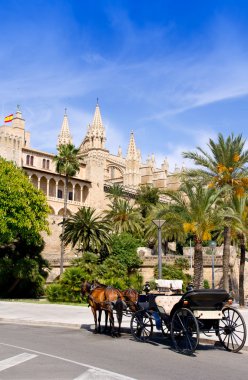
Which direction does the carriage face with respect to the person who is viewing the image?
facing away from the viewer and to the left of the viewer

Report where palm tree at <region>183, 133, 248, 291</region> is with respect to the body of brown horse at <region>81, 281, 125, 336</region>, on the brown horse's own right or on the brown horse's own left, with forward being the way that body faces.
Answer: on the brown horse's own right

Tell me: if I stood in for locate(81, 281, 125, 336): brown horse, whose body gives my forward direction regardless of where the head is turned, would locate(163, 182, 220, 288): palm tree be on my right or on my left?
on my right

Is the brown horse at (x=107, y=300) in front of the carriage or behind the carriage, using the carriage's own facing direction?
in front

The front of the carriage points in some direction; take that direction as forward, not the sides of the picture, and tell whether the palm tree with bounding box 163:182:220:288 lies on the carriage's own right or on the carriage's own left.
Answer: on the carriage's own right

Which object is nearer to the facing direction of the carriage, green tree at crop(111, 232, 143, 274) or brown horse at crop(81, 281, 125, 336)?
the brown horse

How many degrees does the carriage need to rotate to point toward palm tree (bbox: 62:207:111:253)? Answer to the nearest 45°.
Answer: approximately 45° to its right

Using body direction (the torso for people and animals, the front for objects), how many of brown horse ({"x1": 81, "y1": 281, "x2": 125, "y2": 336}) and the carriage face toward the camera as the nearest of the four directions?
0

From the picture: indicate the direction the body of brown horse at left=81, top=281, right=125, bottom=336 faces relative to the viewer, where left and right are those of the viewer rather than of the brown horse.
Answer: facing away from the viewer and to the left of the viewer

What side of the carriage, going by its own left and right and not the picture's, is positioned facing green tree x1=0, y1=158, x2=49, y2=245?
front

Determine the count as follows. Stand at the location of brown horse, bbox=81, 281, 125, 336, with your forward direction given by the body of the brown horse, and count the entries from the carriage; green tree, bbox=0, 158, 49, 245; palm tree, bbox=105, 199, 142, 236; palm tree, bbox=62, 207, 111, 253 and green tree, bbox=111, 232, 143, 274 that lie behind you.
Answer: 1

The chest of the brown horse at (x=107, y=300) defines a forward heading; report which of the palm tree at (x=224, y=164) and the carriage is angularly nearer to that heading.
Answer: the palm tree

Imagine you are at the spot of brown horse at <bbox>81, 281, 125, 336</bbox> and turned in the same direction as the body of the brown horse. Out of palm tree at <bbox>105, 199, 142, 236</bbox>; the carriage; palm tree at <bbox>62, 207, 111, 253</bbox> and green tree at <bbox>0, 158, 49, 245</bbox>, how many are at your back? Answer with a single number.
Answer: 1

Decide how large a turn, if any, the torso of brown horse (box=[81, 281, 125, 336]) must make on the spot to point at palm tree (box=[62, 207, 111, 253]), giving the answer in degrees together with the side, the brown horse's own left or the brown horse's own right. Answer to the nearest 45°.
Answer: approximately 45° to the brown horse's own right
